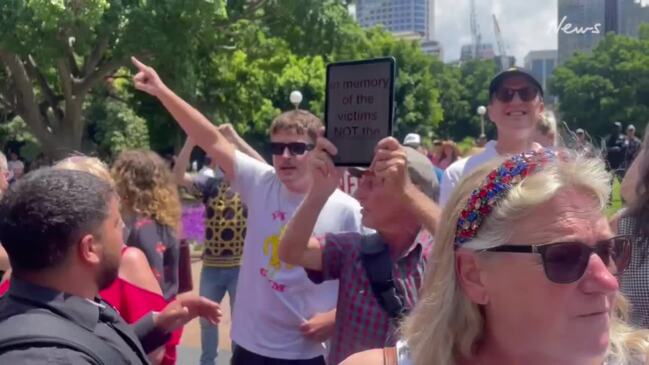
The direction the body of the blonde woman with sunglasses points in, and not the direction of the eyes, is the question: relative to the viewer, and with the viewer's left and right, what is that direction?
facing the viewer and to the right of the viewer

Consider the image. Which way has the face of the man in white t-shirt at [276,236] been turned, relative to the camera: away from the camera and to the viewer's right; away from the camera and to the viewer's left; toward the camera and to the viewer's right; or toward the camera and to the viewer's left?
toward the camera and to the viewer's left

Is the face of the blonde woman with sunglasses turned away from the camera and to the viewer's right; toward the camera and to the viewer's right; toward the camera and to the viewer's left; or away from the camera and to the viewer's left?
toward the camera and to the viewer's right

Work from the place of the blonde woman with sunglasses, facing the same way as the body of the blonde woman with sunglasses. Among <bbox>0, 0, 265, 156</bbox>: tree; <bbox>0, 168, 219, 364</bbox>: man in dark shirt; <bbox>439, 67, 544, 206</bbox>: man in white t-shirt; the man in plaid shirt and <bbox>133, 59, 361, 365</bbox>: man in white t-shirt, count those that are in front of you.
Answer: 0

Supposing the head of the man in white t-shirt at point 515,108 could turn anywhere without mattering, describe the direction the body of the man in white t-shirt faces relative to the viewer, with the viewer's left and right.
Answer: facing the viewer

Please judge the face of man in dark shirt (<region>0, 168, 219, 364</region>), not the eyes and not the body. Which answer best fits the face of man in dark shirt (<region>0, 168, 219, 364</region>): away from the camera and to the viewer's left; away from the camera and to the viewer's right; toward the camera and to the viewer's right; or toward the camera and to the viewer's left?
away from the camera and to the viewer's right

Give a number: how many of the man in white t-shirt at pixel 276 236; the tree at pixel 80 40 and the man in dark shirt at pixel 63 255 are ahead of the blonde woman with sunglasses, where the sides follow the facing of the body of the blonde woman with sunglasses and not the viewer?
0

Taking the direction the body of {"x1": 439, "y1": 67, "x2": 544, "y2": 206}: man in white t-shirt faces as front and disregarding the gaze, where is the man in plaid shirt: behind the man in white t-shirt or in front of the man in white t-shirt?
in front

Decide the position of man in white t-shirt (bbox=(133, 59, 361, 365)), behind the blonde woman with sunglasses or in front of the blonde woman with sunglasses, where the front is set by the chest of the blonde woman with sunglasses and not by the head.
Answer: behind

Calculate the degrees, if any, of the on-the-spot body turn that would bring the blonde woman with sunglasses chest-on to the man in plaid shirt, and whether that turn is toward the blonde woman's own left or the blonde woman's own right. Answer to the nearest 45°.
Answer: approximately 180°

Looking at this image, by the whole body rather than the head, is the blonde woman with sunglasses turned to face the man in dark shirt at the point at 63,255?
no
